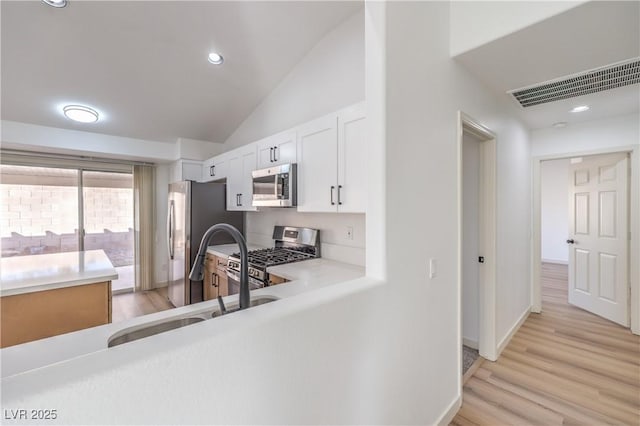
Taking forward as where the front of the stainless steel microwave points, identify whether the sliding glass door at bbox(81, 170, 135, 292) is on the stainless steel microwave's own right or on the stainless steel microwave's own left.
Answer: on the stainless steel microwave's own right

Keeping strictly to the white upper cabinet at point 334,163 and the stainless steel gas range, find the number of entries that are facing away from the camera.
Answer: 0

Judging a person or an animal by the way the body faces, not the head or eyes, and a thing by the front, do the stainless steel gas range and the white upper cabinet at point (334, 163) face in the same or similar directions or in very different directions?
same or similar directions

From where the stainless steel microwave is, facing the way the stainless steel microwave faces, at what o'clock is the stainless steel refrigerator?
The stainless steel refrigerator is roughly at 3 o'clock from the stainless steel microwave.

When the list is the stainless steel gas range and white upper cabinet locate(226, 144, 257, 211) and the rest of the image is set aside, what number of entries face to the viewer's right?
0

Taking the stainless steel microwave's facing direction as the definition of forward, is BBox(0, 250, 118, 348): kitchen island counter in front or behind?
in front

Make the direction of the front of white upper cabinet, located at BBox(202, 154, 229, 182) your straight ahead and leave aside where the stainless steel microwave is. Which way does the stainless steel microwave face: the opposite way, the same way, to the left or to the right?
the same way

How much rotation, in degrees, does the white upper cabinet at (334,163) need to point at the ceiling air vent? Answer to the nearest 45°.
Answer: approximately 135° to its left

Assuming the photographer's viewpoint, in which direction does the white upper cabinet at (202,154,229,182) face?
facing the viewer and to the left of the viewer

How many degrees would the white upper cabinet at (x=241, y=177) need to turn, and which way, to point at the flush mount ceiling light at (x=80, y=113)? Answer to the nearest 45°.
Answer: approximately 45° to its right

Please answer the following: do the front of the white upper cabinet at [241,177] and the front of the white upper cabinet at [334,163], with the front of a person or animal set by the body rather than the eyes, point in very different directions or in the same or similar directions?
same or similar directions

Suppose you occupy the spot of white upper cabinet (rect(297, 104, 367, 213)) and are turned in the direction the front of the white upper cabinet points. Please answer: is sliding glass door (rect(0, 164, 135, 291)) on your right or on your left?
on your right

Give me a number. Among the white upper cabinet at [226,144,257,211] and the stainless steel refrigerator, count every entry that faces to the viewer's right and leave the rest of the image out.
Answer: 0

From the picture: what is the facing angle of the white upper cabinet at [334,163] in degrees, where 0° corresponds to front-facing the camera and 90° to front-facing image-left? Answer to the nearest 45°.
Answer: approximately 45°
